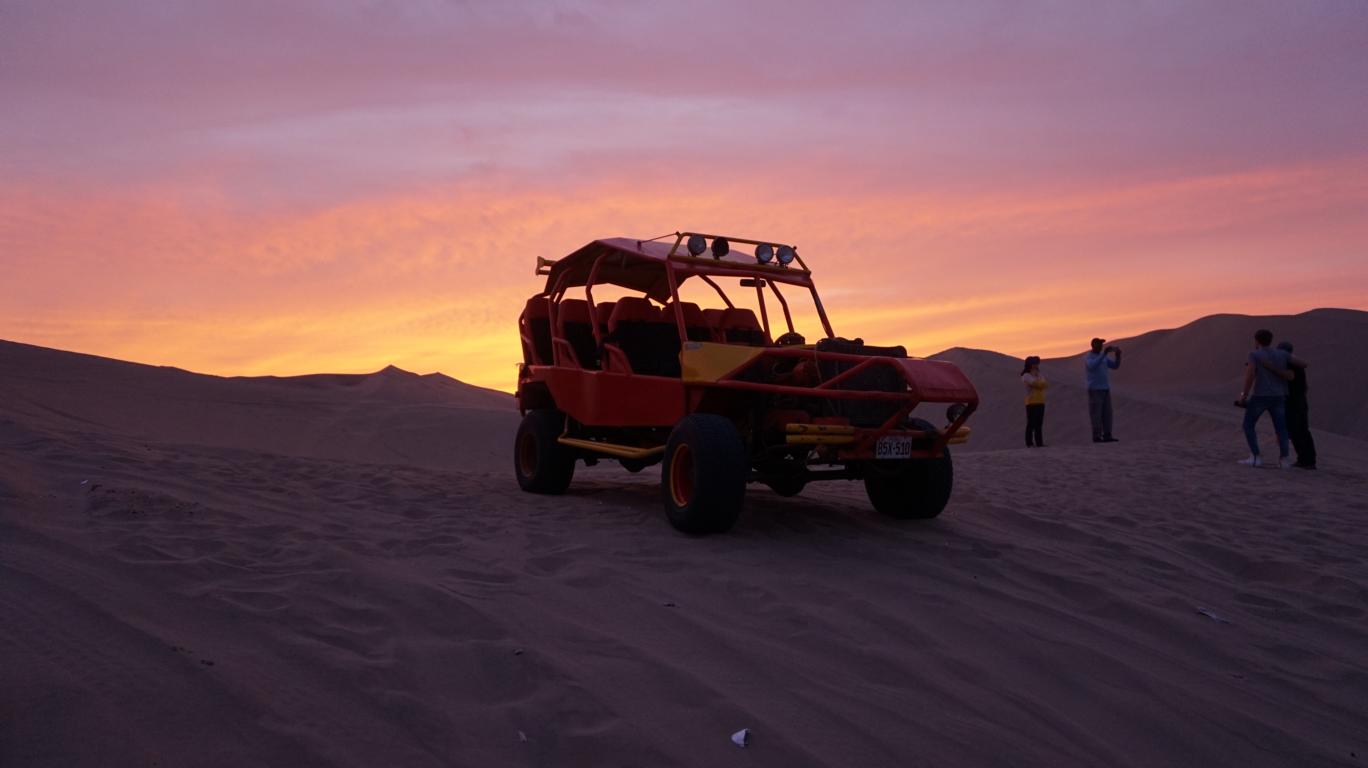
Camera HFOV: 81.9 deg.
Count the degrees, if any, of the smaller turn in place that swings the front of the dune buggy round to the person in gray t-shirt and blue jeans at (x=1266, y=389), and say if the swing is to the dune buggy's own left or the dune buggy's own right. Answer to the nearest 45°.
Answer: approximately 90° to the dune buggy's own left

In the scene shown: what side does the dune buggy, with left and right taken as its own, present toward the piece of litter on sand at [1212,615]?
front

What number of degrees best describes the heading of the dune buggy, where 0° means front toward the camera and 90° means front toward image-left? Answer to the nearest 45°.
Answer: approximately 315°

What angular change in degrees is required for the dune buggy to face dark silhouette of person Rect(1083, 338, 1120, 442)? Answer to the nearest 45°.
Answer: approximately 90° to its left

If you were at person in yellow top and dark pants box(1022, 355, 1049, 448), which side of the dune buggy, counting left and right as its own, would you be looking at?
left

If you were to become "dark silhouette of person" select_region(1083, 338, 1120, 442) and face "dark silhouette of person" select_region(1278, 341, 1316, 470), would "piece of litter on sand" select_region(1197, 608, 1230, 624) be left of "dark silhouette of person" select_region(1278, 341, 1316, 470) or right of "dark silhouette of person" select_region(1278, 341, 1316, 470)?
right
